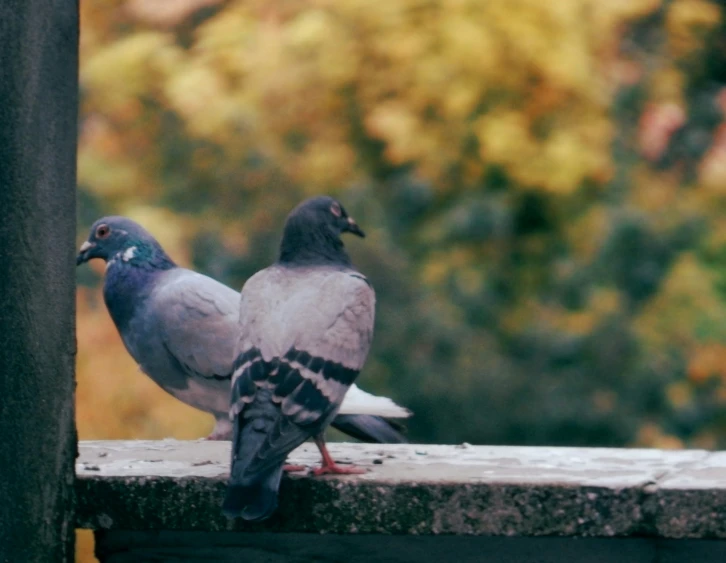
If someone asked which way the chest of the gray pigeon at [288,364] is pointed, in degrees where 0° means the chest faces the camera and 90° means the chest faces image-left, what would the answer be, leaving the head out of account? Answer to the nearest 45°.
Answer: approximately 225°

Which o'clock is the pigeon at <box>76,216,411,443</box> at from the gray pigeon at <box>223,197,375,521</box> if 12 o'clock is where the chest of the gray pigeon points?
The pigeon is roughly at 10 o'clock from the gray pigeon.

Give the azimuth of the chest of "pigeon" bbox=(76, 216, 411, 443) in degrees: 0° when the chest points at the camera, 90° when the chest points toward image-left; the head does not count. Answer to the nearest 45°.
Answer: approximately 90°

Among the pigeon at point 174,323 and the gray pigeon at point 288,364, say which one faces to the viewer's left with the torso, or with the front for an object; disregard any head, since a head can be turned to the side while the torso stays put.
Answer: the pigeon

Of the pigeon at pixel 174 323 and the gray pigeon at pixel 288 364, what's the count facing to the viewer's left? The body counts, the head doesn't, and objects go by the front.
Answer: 1
